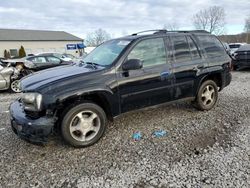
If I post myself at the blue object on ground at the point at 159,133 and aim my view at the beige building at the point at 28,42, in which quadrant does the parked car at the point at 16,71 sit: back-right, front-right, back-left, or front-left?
front-left

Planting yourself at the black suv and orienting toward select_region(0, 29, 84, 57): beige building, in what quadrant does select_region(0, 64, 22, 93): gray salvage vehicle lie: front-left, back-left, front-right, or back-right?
front-left

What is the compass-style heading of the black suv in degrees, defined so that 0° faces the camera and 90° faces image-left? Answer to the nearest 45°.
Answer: approximately 45°

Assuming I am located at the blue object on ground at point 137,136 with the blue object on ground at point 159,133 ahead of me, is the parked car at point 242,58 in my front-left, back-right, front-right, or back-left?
front-left

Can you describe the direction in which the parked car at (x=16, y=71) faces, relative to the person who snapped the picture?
facing the viewer and to the left of the viewer

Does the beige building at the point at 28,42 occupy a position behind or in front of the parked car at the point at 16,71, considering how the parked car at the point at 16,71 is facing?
behind

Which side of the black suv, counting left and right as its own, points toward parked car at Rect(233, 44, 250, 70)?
back
